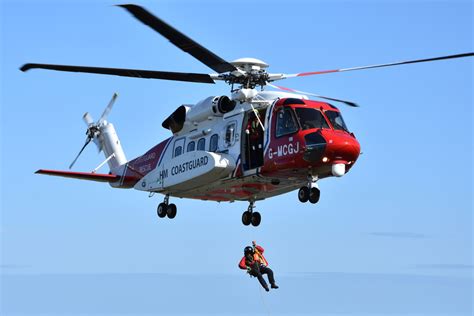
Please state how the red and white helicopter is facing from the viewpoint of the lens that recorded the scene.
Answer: facing the viewer and to the right of the viewer

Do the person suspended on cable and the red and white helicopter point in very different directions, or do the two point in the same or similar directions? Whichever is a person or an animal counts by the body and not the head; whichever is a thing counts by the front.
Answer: same or similar directions

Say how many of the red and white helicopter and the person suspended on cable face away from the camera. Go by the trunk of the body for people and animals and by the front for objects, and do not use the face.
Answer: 0
